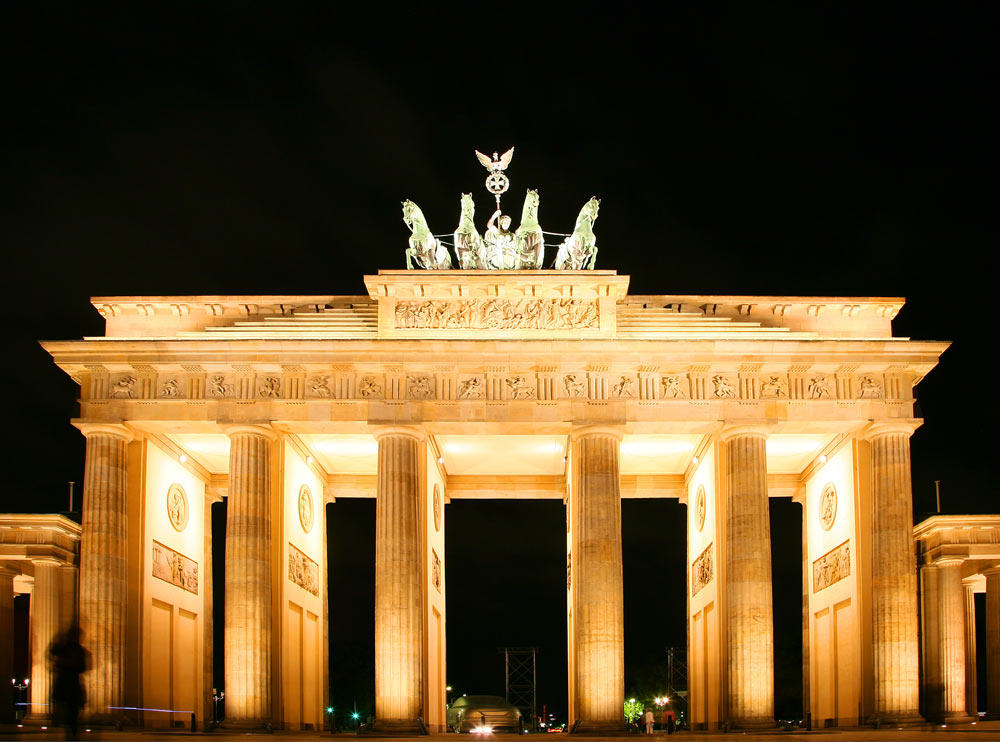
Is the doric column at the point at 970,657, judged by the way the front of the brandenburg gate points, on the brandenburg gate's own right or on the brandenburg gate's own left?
on the brandenburg gate's own left

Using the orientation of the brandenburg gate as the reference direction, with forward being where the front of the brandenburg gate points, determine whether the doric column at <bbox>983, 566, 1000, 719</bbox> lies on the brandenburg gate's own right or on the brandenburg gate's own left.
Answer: on the brandenburg gate's own left

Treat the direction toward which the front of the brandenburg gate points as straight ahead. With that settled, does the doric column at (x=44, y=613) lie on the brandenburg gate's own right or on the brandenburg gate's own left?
on the brandenburg gate's own right

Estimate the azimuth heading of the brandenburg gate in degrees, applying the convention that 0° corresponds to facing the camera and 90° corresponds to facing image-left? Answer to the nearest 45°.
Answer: approximately 0°

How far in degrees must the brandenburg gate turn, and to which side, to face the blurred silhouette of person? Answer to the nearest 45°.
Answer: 0° — it already faces them

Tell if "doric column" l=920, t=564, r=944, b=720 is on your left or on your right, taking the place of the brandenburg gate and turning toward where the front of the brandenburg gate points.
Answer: on your left
